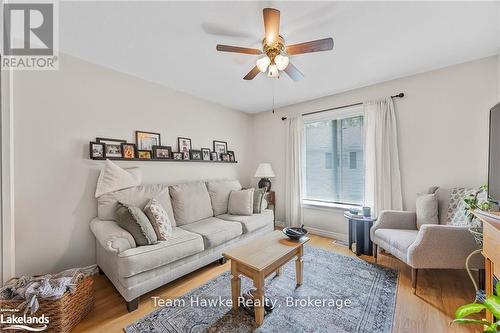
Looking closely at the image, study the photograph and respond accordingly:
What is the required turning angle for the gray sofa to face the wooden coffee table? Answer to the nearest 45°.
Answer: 0° — it already faces it

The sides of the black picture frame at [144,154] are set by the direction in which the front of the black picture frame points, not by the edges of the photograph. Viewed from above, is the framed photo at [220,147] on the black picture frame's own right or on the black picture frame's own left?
on the black picture frame's own left

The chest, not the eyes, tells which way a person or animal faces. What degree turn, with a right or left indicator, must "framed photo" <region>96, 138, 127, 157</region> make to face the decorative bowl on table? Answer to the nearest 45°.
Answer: approximately 45° to its left

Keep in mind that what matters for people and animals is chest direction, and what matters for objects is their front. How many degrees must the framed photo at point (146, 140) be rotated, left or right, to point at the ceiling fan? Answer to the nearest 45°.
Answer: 0° — it already faces it

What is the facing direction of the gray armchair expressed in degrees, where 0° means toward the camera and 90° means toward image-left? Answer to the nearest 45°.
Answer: approximately 45°

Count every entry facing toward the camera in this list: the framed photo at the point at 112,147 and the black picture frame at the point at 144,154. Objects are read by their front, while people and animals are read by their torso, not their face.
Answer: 2

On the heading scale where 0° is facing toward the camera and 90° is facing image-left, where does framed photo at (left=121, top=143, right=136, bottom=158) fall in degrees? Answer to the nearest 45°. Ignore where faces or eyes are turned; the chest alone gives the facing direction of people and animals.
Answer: approximately 0°

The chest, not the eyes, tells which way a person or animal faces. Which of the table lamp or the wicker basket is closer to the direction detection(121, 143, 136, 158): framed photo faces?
the wicker basket

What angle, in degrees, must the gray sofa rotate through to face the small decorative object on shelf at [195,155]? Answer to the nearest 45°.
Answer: approximately 135° to its left

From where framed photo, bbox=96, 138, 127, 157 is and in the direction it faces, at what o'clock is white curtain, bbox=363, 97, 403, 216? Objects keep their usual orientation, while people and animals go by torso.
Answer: The white curtain is roughly at 10 o'clock from the framed photo.

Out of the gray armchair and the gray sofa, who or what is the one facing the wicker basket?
the gray armchair

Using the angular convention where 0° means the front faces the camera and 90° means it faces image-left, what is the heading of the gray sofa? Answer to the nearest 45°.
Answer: approximately 315°
